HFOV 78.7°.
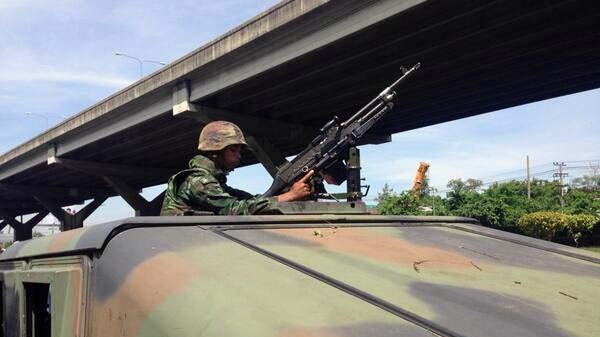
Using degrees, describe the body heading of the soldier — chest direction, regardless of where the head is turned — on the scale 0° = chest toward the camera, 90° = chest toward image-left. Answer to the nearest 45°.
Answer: approximately 270°

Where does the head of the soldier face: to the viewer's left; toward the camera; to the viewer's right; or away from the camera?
to the viewer's right
